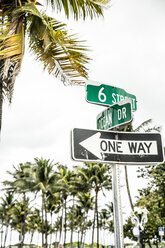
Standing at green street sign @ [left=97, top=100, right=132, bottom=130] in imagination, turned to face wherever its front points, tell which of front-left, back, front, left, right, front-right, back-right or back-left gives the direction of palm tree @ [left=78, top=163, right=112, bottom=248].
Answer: back-right

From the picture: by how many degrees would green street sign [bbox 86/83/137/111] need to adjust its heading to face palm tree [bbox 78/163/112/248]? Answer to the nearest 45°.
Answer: approximately 135° to its left

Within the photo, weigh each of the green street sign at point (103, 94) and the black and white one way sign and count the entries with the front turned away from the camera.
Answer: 0

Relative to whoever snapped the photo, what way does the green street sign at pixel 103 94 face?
facing the viewer and to the right of the viewer

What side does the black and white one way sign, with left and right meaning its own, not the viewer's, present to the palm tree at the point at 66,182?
back

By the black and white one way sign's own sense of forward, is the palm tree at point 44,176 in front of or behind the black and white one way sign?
behind

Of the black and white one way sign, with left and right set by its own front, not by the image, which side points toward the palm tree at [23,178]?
back

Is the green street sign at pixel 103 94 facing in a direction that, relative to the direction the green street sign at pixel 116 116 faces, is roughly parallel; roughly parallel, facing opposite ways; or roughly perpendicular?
roughly perpendicular

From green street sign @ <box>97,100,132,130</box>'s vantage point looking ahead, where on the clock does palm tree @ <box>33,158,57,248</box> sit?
The palm tree is roughly at 4 o'clock from the green street sign.
